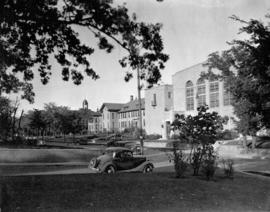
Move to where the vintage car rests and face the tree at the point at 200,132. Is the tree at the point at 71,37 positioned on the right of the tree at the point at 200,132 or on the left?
right

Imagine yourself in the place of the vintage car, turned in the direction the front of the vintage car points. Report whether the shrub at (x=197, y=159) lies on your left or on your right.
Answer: on your right
